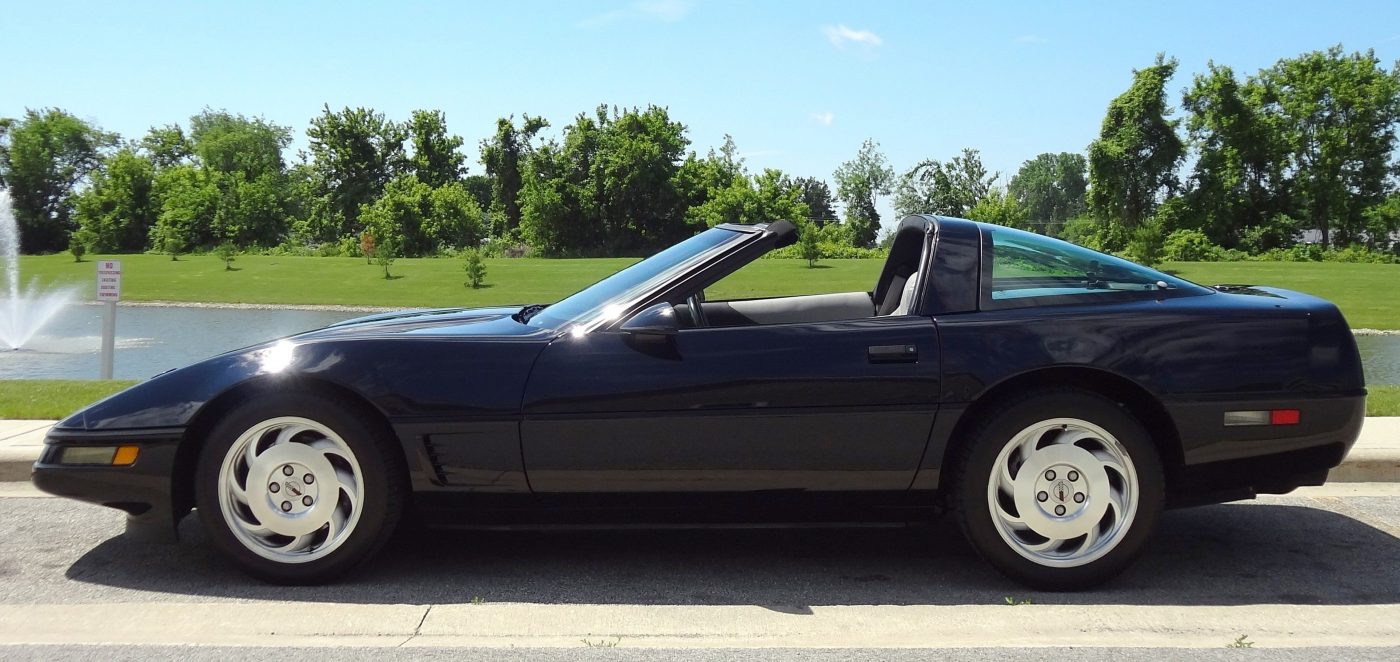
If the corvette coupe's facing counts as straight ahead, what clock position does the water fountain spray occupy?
The water fountain spray is roughly at 2 o'clock from the corvette coupe.

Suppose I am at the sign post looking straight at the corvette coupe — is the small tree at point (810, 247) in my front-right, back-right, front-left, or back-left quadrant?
back-left

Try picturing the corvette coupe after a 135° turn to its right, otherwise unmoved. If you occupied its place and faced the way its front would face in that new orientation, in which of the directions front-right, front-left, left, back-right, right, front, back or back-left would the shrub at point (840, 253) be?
front-left

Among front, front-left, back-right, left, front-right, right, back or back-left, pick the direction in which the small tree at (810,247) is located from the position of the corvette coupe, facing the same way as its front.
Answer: right

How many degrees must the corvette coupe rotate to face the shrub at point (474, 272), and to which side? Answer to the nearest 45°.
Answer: approximately 90° to its right

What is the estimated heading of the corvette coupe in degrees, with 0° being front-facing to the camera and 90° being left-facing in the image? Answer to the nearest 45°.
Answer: approximately 90°

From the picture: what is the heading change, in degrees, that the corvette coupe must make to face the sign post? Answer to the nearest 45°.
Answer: approximately 45° to its right

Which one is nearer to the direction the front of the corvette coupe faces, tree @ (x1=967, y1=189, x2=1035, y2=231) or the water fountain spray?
the water fountain spray
